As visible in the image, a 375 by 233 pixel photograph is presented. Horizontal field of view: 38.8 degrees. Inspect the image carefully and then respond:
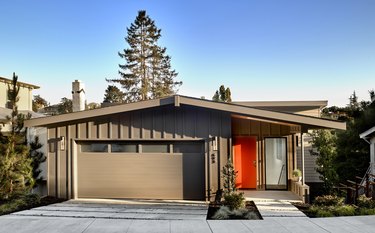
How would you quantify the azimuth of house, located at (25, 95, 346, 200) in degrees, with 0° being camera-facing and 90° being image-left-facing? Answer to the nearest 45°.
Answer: approximately 0°

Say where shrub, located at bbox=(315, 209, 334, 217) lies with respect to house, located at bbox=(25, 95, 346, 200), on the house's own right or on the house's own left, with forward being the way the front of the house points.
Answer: on the house's own left

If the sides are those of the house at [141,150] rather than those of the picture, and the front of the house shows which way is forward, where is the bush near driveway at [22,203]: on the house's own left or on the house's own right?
on the house's own right

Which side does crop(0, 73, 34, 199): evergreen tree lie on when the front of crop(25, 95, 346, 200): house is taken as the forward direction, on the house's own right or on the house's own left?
on the house's own right

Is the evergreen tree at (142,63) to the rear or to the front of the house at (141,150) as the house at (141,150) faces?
to the rear

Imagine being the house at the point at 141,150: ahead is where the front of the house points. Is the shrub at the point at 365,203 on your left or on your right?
on your left

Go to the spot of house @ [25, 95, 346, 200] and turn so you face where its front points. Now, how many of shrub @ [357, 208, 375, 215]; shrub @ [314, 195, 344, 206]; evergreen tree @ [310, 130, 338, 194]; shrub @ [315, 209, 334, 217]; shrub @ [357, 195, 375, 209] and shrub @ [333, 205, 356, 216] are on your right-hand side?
0

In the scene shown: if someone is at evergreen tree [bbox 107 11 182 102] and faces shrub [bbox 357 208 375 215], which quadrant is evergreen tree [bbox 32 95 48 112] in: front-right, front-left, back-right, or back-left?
back-right

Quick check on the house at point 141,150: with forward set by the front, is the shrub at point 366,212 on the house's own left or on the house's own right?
on the house's own left

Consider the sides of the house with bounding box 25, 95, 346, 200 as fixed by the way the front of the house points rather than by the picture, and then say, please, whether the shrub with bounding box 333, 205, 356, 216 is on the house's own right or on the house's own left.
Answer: on the house's own left
